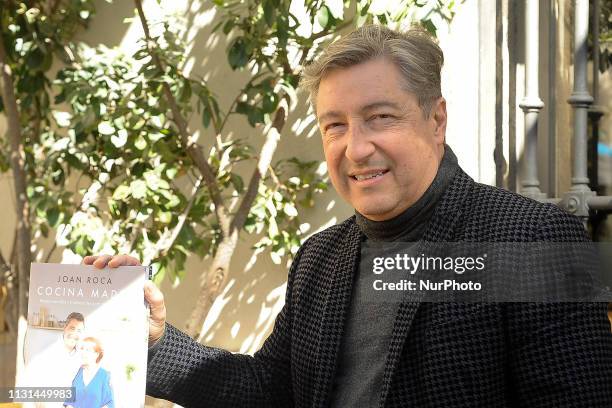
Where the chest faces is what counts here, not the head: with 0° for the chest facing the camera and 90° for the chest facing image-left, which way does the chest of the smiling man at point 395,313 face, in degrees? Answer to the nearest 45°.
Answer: approximately 45°
